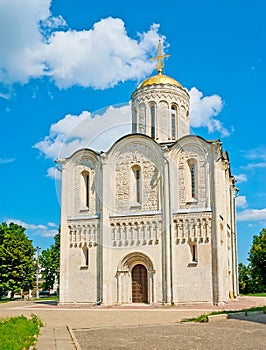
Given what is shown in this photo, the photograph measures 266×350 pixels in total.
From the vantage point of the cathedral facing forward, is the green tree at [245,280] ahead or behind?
behind

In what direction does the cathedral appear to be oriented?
toward the camera

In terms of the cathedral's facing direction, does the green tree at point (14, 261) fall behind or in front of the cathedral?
behind

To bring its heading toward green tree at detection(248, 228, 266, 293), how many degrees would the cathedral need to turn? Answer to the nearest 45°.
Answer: approximately 135° to its left
